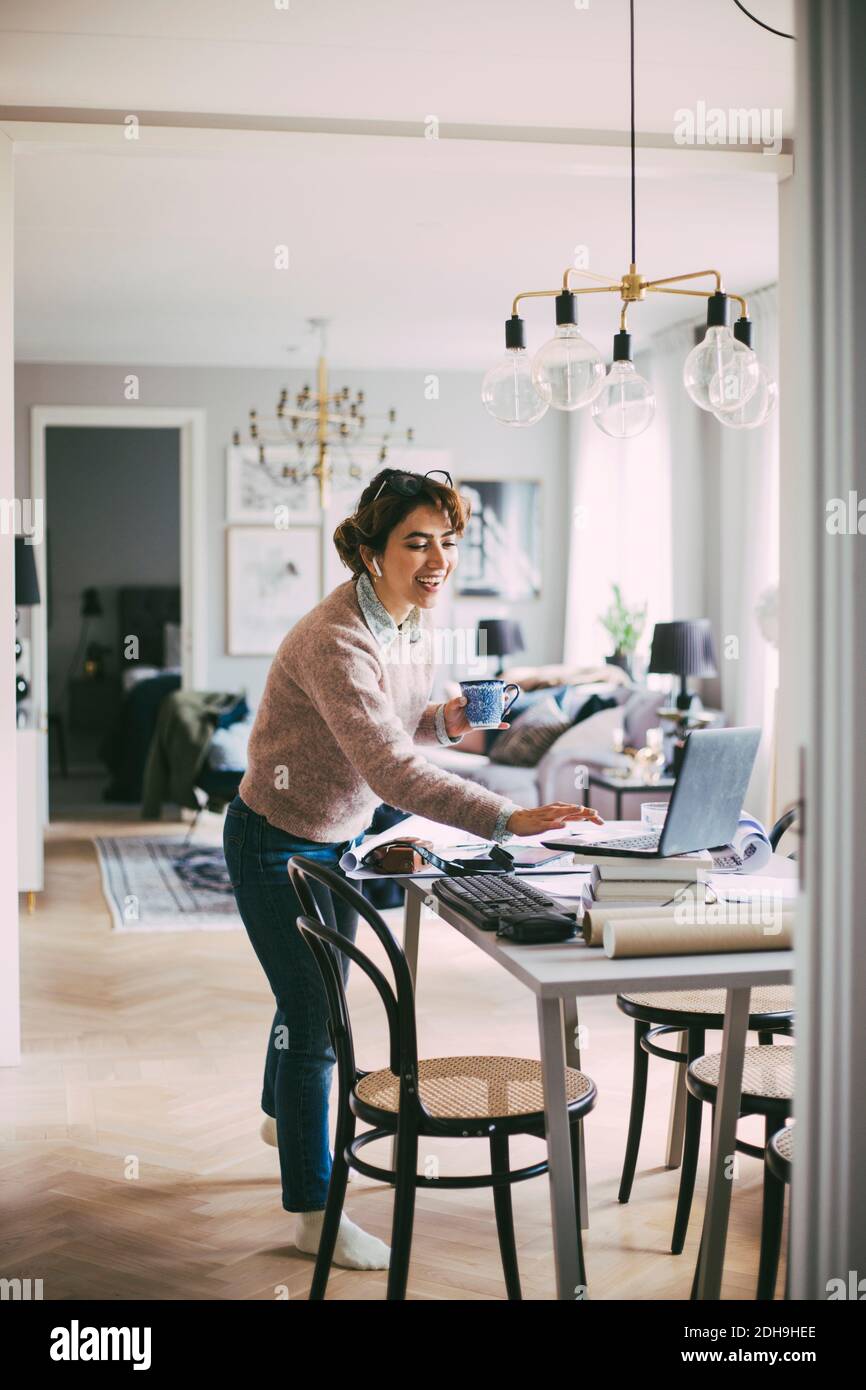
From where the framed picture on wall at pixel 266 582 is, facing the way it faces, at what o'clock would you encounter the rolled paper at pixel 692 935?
The rolled paper is roughly at 12 o'clock from the framed picture on wall.

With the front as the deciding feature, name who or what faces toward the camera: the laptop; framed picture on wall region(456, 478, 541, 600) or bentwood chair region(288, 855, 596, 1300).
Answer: the framed picture on wall

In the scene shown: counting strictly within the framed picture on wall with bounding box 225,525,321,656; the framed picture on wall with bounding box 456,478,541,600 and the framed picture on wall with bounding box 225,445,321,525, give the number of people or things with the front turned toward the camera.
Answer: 3

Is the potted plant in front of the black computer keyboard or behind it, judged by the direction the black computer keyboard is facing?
behind

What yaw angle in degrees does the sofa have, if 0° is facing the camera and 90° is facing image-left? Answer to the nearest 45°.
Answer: approximately 45°

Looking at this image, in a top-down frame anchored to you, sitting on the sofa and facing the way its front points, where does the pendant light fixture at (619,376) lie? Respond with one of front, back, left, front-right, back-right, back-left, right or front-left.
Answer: front-left

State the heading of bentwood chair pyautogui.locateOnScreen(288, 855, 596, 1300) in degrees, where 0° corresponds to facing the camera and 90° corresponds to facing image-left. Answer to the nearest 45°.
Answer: approximately 225°

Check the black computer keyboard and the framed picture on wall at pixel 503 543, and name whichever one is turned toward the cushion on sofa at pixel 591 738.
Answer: the framed picture on wall

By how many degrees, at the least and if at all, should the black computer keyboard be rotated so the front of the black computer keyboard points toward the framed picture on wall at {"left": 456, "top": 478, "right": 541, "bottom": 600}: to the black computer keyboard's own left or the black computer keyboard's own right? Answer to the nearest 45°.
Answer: approximately 135° to the black computer keyboard's own right

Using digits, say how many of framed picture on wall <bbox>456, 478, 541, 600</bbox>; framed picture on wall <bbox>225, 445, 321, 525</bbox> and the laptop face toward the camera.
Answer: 2
